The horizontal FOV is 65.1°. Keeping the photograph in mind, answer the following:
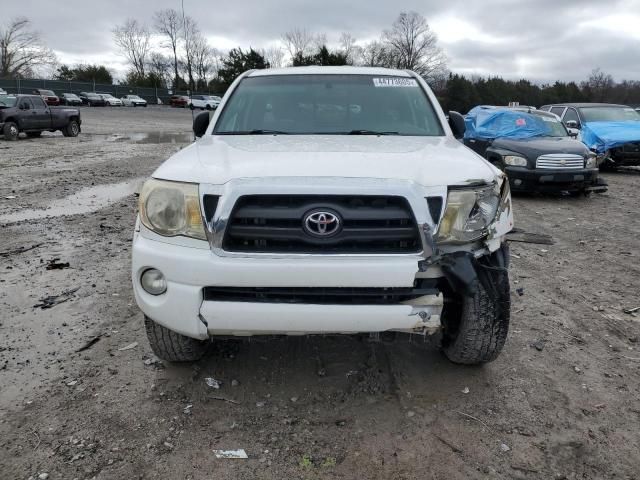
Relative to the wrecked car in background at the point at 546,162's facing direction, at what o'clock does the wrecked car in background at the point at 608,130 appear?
the wrecked car in background at the point at 608,130 is roughly at 8 o'clock from the wrecked car in background at the point at 546,162.

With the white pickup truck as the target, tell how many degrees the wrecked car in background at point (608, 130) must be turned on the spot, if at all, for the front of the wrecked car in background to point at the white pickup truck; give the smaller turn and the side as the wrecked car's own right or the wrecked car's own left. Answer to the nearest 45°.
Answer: approximately 45° to the wrecked car's own right

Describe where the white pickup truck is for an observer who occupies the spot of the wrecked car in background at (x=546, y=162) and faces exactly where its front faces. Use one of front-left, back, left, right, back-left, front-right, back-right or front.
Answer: front-right

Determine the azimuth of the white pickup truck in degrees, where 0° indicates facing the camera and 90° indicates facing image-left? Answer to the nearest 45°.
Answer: approximately 0°

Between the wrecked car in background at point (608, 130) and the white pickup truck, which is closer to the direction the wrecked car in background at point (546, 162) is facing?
the white pickup truck

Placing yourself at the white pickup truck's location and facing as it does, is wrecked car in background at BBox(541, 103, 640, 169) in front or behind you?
behind

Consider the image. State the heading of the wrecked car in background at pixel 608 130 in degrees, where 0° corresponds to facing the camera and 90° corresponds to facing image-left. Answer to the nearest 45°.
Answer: approximately 315°

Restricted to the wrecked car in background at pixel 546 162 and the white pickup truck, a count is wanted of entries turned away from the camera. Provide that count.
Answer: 0

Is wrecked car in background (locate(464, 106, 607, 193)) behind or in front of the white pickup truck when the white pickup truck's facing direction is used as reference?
behind
